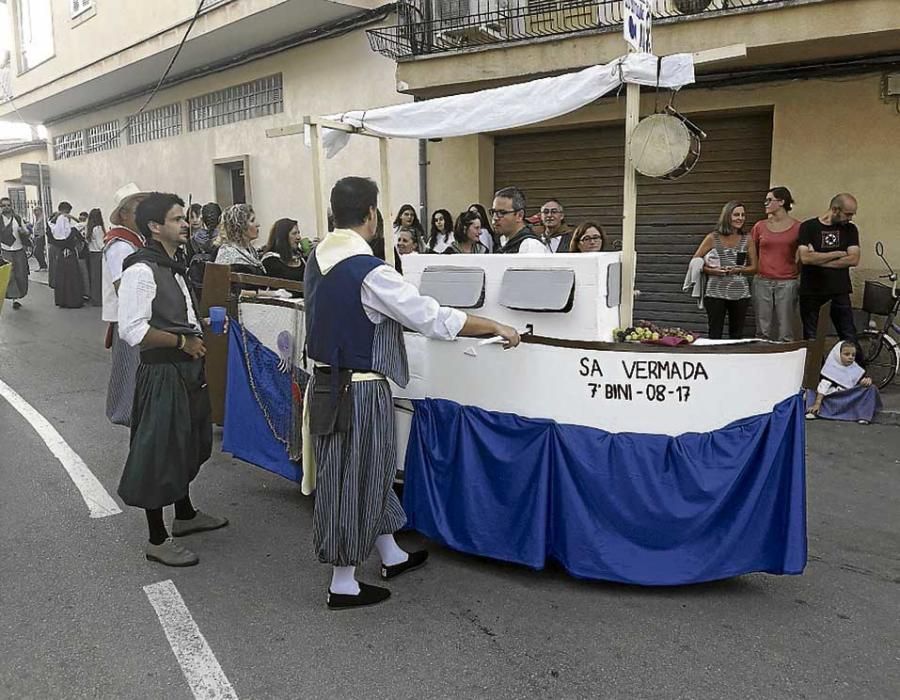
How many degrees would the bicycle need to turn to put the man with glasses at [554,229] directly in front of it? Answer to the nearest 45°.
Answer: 0° — it already faces them

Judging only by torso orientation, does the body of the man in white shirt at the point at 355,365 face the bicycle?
yes

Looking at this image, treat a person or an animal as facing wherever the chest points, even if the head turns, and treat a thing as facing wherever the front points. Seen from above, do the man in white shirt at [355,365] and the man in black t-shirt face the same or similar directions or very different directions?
very different directions

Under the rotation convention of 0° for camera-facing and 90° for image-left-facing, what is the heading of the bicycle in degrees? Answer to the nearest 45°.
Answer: approximately 45°

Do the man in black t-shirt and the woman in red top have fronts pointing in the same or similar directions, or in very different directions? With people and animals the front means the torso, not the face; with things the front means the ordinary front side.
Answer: same or similar directions

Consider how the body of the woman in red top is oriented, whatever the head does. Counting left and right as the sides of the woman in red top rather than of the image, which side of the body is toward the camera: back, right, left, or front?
front

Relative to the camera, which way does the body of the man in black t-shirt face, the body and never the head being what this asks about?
toward the camera

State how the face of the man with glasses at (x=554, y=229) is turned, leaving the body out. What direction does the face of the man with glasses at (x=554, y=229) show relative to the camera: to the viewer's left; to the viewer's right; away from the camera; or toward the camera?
toward the camera

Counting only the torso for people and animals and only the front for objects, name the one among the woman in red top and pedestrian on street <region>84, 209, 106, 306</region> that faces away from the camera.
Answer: the pedestrian on street

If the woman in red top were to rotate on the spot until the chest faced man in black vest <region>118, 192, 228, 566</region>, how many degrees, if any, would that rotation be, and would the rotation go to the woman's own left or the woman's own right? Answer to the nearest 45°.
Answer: approximately 45° to the woman's own right

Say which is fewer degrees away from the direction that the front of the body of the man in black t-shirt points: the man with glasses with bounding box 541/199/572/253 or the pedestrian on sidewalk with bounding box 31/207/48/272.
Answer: the man with glasses

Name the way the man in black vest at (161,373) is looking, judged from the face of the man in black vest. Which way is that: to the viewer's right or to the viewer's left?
to the viewer's right

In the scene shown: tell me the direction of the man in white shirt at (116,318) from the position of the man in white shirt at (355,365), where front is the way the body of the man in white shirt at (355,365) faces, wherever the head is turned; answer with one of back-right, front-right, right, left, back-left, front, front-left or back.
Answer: left

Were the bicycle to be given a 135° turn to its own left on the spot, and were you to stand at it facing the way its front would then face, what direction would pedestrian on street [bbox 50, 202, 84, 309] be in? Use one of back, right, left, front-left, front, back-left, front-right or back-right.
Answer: back

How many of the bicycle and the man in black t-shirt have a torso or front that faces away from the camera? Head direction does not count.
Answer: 0
